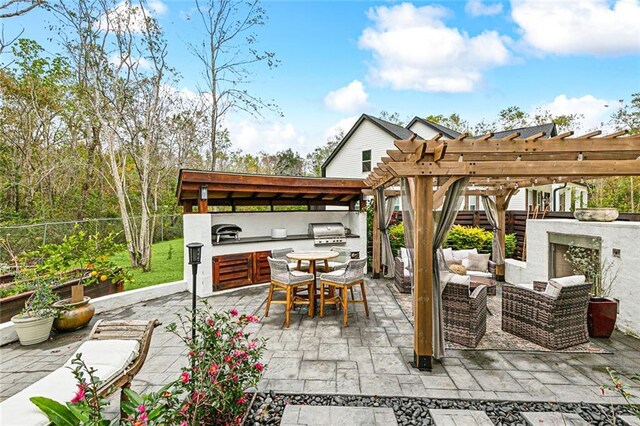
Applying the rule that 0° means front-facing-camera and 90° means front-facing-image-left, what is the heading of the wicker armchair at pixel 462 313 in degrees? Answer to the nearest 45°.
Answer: approximately 225°

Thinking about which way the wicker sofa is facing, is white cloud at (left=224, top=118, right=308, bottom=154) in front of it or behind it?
behind

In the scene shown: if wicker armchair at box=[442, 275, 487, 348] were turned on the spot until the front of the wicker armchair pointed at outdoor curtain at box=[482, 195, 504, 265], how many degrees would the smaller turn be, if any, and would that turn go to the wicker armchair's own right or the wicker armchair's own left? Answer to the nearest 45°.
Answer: approximately 45° to the wicker armchair's own left

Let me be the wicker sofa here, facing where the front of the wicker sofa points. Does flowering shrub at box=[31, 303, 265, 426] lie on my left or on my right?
on my right

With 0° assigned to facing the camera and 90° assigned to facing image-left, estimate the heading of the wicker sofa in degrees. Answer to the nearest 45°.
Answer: approximately 315°

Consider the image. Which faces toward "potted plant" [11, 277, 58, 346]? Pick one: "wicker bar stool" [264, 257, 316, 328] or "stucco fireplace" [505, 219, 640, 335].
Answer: the stucco fireplace

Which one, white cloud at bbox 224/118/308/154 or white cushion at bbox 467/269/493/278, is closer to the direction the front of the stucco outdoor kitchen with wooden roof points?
the white cushion

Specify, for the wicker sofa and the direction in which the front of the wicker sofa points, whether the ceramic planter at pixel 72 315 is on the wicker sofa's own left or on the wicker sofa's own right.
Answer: on the wicker sofa's own right
